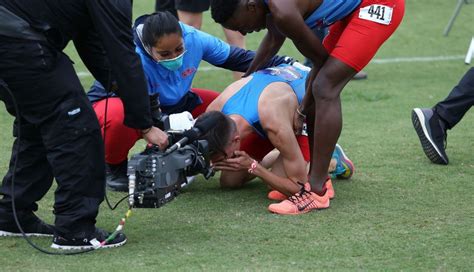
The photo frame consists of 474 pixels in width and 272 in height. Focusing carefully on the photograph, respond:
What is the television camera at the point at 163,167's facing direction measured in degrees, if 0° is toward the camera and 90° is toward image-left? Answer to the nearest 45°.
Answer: approximately 225°

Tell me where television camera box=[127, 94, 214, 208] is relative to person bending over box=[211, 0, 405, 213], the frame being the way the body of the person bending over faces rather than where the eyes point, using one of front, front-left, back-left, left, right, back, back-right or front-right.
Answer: front-left

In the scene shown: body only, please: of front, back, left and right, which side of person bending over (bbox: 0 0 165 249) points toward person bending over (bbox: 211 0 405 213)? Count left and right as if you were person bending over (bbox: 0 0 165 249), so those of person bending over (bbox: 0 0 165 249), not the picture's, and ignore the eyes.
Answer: front

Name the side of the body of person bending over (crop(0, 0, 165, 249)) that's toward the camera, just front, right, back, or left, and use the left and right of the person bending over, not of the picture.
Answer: right

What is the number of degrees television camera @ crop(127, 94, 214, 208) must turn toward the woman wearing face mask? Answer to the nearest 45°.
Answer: approximately 45° to its left

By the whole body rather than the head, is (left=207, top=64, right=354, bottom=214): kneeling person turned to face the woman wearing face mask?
no

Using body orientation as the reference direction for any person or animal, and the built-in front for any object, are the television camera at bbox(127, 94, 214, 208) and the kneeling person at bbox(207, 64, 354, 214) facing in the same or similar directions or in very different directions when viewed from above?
very different directions

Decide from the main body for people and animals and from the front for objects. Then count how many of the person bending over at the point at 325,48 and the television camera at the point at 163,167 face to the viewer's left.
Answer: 1

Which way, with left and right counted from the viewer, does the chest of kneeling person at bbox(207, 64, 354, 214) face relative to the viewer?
facing the viewer and to the left of the viewer

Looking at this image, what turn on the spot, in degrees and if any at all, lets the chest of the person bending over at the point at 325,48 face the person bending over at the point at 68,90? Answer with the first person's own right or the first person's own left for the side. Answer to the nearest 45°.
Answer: approximately 45° to the first person's own left

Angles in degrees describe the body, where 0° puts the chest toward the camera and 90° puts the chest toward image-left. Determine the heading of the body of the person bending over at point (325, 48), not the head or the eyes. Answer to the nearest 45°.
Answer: approximately 90°
